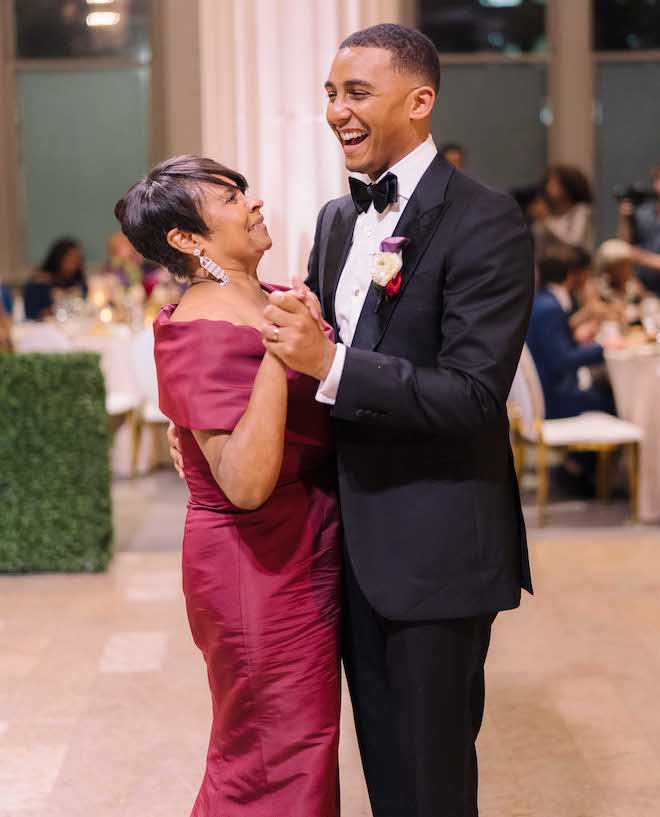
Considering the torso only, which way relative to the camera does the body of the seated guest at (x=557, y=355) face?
to the viewer's right

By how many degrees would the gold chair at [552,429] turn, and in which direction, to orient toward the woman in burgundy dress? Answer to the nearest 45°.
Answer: approximately 90° to its right

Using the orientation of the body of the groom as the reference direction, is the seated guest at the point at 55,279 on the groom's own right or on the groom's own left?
on the groom's own right

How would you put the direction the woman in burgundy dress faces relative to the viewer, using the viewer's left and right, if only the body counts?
facing to the right of the viewer

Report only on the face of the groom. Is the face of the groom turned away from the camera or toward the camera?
toward the camera

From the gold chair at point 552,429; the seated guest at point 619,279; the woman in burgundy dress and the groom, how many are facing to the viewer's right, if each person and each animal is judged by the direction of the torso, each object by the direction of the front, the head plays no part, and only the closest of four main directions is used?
2

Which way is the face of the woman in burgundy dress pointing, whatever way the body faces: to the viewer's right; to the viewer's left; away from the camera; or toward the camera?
to the viewer's right

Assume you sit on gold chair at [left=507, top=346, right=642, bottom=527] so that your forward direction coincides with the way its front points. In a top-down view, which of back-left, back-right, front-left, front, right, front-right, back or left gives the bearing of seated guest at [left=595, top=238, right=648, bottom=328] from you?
left

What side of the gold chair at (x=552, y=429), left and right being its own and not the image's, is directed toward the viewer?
right

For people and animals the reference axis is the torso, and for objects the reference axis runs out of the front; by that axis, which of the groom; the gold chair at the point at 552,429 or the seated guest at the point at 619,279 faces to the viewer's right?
the gold chair

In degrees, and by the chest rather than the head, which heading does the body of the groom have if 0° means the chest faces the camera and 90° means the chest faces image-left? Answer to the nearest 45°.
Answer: approximately 45°
